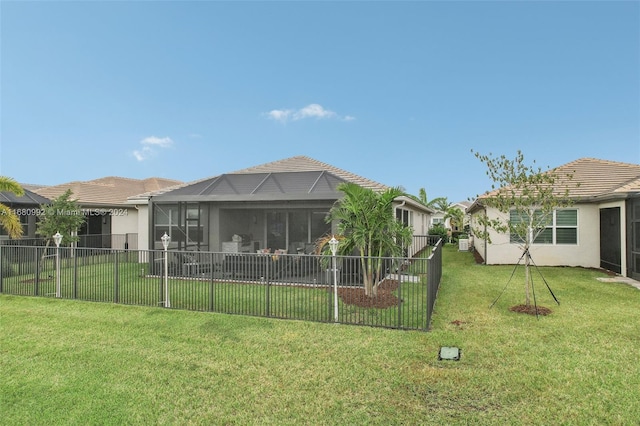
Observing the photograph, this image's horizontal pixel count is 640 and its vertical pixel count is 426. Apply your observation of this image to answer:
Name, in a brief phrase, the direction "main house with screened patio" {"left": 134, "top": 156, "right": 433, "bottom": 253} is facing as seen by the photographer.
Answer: facing away from the viewer

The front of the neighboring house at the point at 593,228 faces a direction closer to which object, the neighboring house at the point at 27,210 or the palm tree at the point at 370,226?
the neighboring house

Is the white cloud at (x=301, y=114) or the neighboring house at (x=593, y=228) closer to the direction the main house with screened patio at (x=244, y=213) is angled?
the white cloud

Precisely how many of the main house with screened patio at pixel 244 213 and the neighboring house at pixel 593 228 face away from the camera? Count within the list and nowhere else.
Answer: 2

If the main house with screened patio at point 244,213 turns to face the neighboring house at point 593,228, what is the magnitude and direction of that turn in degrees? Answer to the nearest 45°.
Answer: approximately 90° to its right

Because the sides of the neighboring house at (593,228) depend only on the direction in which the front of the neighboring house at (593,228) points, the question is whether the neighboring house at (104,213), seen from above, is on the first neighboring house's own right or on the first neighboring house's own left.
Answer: on the first neighboring house's own left

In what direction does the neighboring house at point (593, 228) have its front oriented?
away from the camera

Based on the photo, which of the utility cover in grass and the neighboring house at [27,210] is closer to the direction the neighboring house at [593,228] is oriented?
the neighboring house
